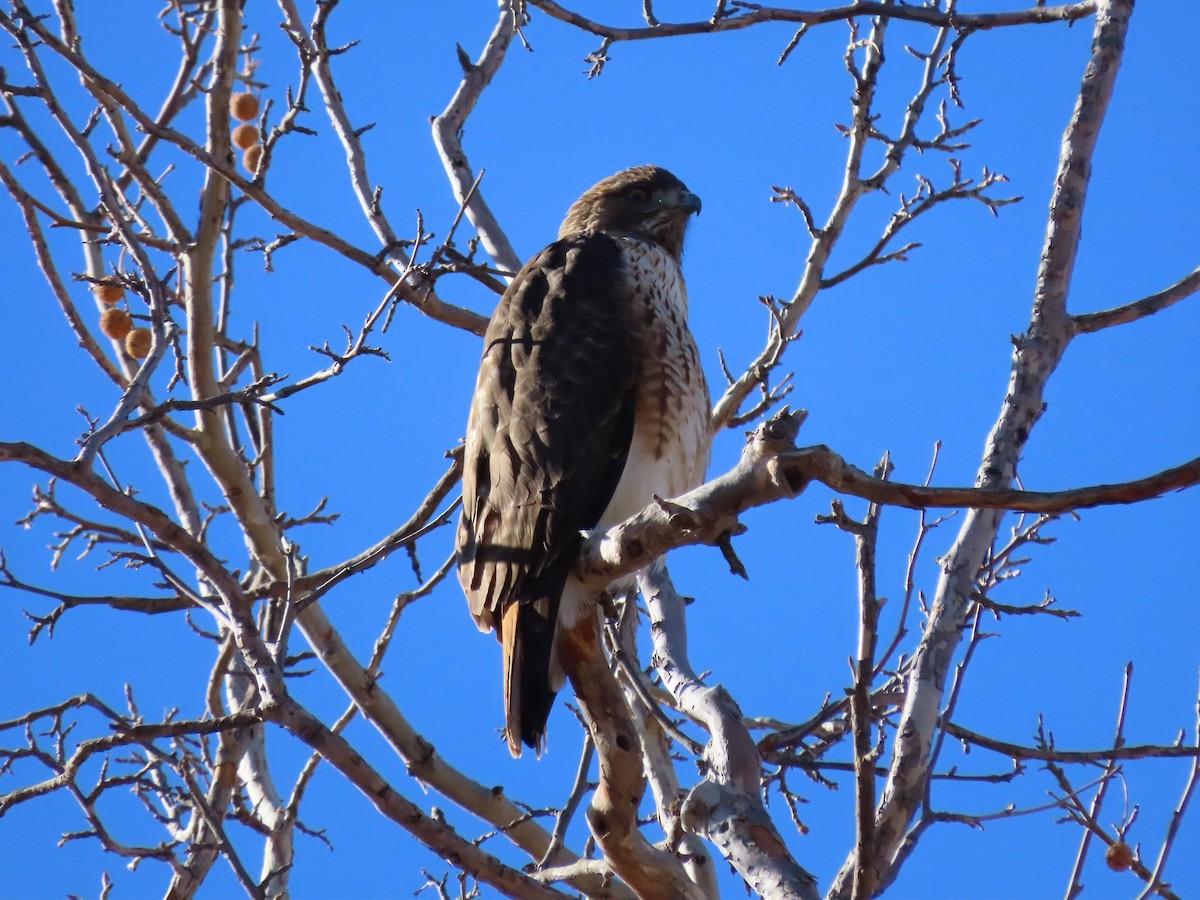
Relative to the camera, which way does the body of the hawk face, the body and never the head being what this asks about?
to the viewer's right
